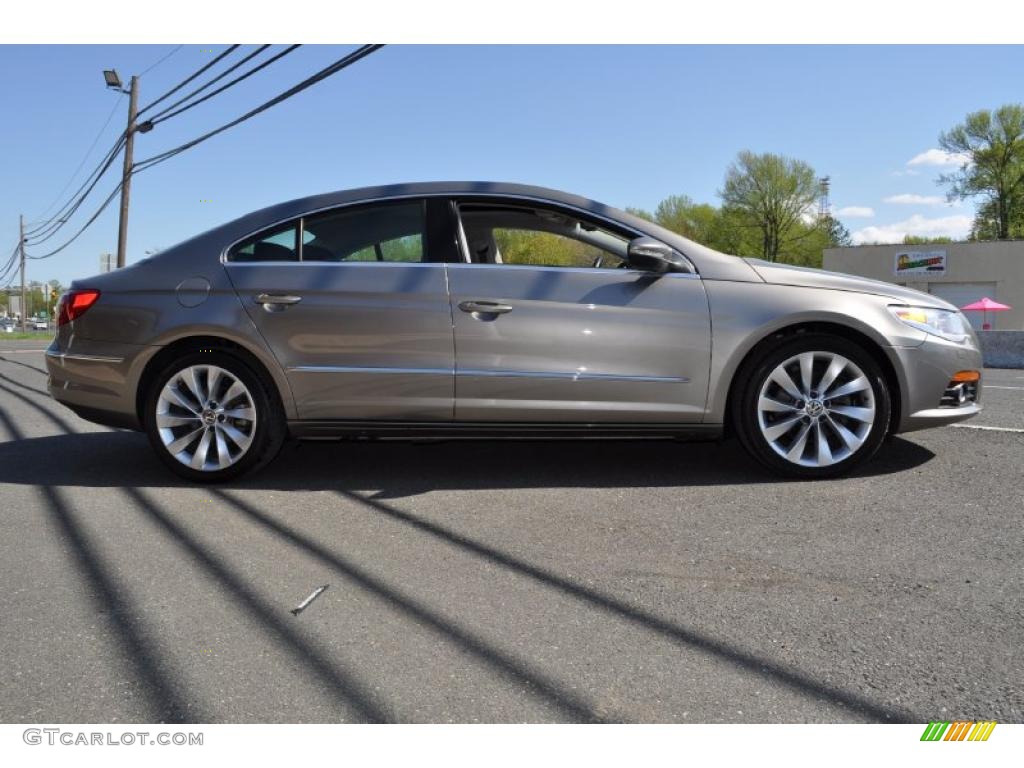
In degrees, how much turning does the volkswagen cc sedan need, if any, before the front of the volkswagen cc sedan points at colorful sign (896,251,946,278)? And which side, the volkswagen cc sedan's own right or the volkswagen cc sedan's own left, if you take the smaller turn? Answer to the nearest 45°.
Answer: approximately 45° to the volkswagen cc sedan's own left

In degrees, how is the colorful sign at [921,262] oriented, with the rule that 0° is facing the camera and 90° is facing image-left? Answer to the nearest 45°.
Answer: approximately 0°

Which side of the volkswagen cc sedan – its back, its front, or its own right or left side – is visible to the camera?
right

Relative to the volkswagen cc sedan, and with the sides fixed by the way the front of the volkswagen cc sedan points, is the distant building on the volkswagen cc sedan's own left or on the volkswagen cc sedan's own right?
on the volkswagen cc sedan's own left

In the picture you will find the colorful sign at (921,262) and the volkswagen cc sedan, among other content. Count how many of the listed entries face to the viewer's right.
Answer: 1

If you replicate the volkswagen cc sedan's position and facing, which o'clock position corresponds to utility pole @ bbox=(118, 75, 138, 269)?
The utility pole is roughly at 8 o'clock from the volkswagen cc sedan.

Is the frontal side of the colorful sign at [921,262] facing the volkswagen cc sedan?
yes

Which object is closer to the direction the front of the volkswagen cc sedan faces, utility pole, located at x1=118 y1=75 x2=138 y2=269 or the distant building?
the distant building

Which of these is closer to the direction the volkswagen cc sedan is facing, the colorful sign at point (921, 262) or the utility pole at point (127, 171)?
the colorful sign

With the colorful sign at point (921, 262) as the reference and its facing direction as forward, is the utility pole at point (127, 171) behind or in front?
in front
